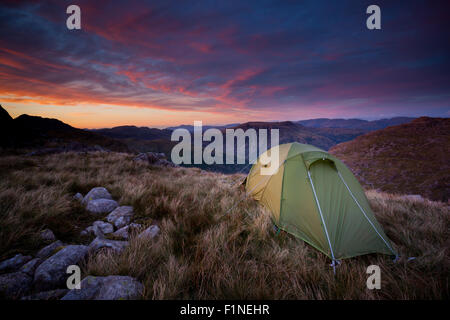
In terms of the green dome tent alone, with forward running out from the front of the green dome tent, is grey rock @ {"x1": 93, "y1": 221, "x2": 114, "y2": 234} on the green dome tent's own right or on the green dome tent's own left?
on the green dome tent's own right

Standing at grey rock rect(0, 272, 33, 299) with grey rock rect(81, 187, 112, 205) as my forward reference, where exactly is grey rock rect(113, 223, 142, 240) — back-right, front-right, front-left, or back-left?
front-right

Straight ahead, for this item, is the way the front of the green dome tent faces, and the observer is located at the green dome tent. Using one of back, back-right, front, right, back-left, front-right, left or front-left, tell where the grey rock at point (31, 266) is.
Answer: right

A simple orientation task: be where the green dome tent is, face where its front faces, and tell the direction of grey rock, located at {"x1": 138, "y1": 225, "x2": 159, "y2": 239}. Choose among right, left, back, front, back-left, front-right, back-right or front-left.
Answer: right

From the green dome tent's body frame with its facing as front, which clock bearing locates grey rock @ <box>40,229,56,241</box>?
The grey rock is roughly at 3 o'clock from the green dome tent.

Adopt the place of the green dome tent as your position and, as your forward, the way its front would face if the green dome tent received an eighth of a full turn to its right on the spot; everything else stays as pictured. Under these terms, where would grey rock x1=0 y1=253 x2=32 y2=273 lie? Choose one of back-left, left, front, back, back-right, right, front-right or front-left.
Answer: front-right

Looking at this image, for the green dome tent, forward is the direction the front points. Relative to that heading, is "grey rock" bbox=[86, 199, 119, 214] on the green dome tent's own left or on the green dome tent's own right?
on the green dome tent's own right
